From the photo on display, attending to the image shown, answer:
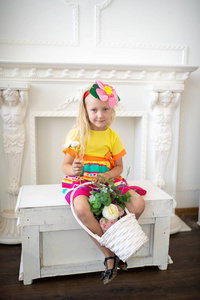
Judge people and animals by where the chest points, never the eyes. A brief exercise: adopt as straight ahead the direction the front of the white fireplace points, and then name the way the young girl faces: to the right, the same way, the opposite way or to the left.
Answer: the same way

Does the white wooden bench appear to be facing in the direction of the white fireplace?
no

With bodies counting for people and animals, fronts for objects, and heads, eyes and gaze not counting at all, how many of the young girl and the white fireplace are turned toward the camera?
2

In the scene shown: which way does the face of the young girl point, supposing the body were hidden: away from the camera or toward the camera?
toward the camera

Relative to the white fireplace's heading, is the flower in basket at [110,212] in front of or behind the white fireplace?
in front

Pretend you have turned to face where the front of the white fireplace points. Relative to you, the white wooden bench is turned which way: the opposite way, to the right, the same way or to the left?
the same way

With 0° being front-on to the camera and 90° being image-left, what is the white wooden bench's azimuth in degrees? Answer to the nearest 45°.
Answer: approximately 0°

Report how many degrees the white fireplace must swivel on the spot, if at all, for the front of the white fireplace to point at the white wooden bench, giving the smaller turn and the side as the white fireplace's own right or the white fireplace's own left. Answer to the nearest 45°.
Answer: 0° — it already faces it

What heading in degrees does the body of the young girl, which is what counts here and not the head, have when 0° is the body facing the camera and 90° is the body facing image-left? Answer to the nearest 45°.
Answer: approximately 0°

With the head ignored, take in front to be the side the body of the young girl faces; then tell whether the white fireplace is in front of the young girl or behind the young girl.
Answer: behind

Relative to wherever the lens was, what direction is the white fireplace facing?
facing the viewer
